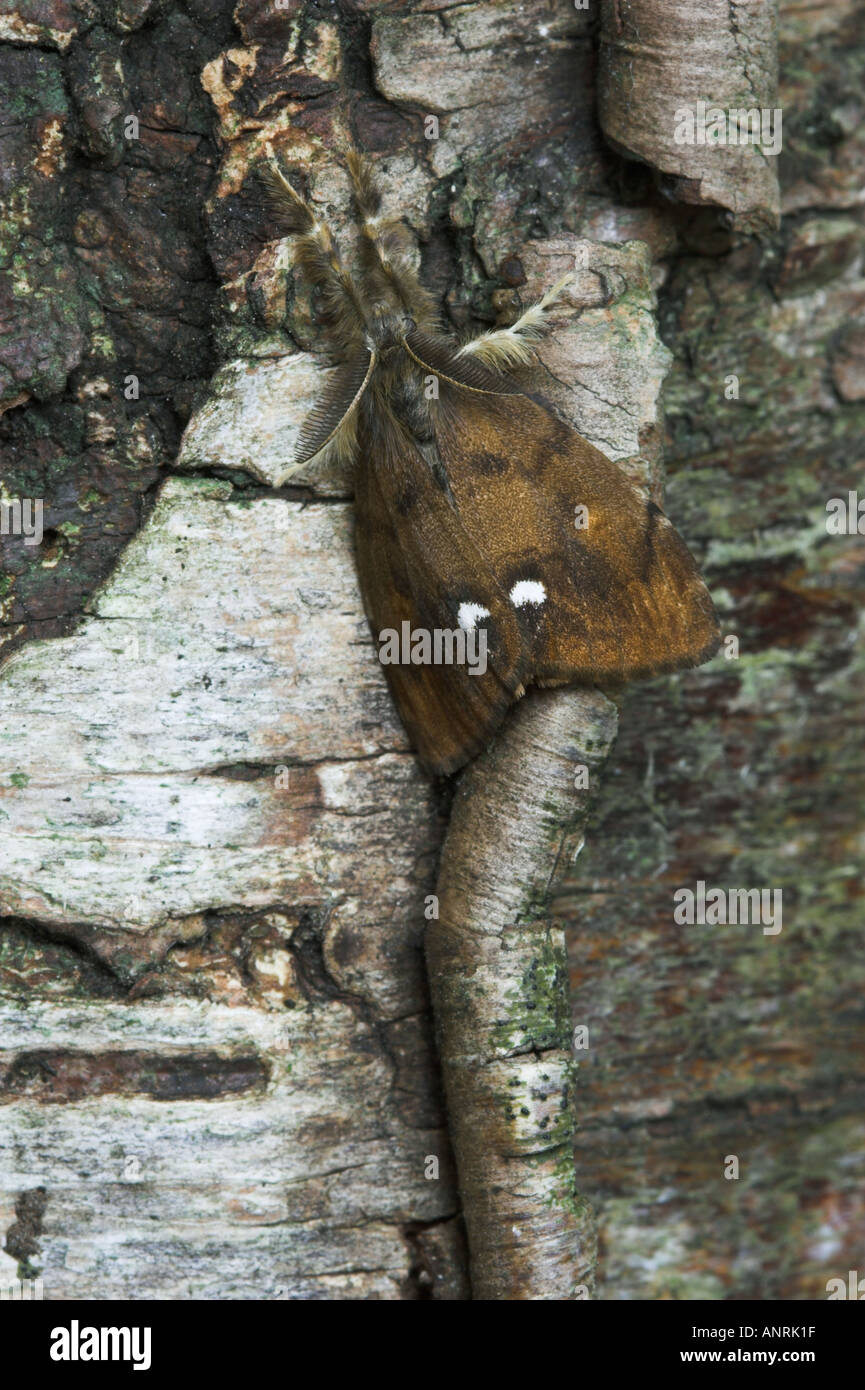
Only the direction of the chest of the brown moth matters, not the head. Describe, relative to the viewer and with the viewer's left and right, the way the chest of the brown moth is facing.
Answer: facing away from the viewer and to the left of the viewer
